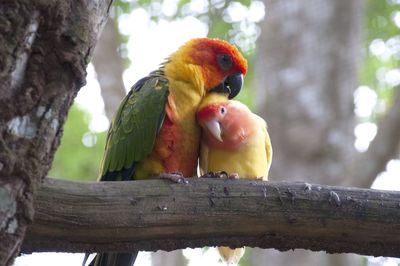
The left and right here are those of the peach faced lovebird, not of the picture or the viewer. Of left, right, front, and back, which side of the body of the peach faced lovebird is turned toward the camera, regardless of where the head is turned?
front

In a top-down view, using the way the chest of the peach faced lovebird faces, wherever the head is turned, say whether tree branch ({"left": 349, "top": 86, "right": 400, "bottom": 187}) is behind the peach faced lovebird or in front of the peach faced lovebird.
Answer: behind

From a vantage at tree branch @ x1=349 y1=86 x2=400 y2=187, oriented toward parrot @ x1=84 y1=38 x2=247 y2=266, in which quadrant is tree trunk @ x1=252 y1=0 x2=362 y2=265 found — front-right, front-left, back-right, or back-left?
front-right

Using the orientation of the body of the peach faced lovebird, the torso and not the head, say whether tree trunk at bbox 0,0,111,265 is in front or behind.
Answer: in front

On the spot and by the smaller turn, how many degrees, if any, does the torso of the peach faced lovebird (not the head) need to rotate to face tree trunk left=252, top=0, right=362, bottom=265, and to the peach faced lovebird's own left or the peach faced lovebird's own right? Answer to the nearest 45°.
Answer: approximately 180°
